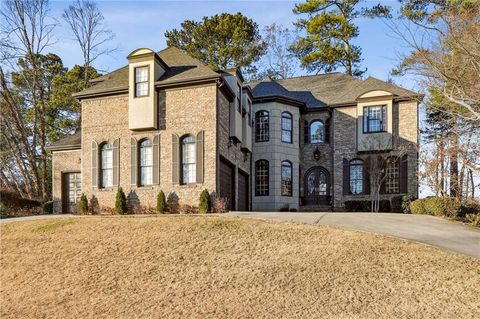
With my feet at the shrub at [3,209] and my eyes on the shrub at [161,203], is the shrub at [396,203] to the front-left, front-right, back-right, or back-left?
front-left

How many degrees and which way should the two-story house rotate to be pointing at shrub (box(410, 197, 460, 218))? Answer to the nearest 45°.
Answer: approximately 45° to its left

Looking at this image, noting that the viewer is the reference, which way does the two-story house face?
facing the viewer

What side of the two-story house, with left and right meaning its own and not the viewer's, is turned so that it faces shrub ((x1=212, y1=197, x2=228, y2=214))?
front

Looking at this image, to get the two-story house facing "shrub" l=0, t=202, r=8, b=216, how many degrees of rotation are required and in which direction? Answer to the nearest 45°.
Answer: approximately 90° to its right

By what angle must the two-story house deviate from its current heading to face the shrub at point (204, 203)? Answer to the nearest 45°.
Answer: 0° — it already faces it

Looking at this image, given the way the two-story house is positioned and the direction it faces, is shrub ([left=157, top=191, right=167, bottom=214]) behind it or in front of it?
in front

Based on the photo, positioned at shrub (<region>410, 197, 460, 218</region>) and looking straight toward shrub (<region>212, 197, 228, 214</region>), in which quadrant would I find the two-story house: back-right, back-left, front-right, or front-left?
front-right

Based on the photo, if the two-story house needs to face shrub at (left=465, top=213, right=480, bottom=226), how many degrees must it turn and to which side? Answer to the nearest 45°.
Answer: approximately 45° to its left

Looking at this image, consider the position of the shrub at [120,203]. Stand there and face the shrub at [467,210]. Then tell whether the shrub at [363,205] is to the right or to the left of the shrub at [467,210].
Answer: left

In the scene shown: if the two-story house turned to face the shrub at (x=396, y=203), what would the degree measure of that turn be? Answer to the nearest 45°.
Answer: approximately 90° to its left
